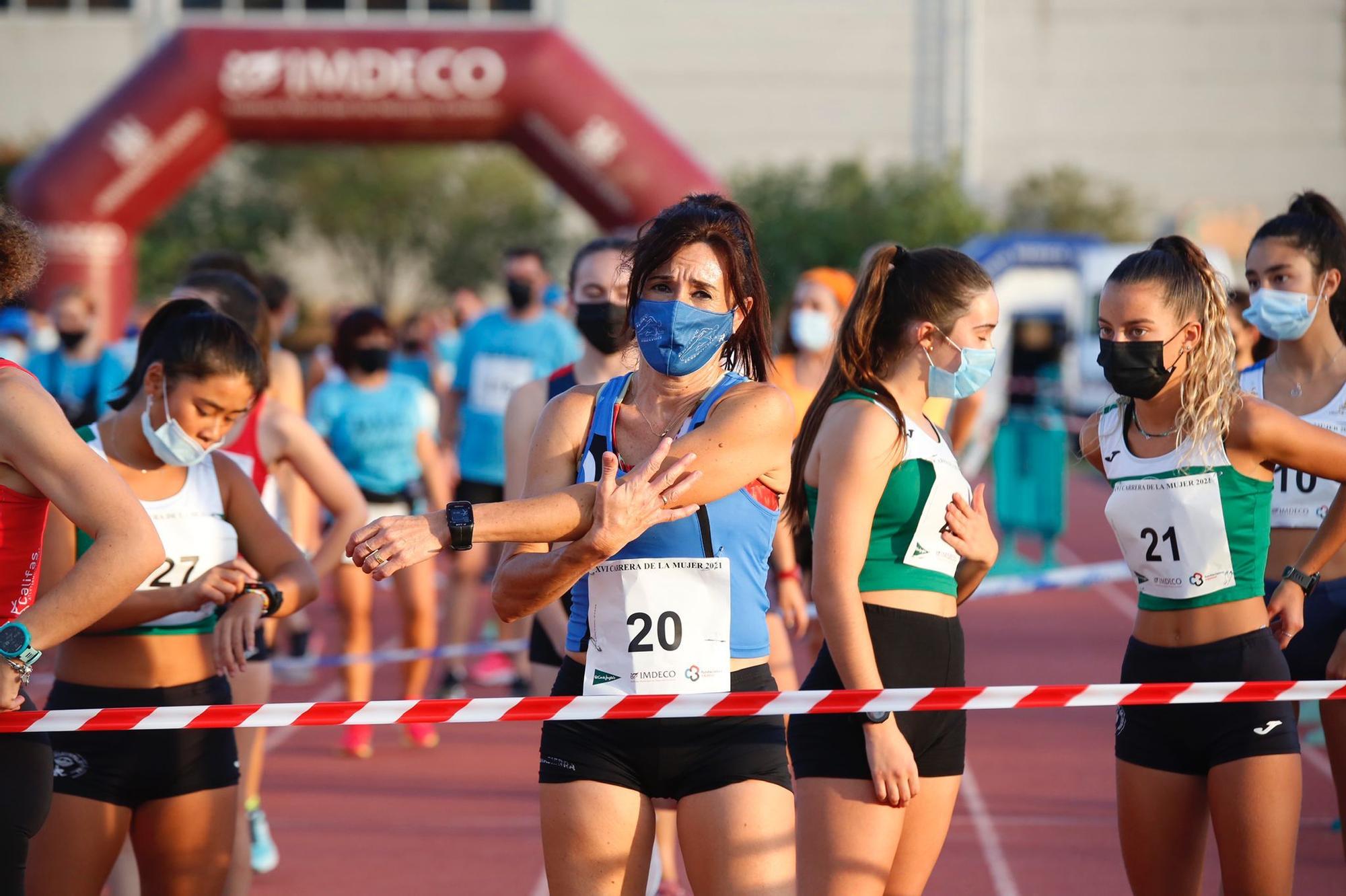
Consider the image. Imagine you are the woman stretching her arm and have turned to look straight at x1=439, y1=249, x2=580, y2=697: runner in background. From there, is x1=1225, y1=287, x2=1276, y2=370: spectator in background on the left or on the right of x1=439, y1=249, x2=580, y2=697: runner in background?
right

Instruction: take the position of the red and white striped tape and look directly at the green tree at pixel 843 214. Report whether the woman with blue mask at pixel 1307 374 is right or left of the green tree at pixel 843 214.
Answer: right

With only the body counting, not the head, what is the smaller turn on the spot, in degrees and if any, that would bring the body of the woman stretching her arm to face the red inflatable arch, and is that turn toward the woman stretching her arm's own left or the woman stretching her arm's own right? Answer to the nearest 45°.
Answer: approximately 180°

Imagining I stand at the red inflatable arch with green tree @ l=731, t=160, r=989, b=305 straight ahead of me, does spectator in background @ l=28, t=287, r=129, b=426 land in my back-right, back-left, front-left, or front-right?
back-right

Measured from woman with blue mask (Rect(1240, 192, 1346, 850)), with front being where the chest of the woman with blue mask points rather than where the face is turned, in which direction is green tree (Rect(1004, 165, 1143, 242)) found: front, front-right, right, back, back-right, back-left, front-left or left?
back-right

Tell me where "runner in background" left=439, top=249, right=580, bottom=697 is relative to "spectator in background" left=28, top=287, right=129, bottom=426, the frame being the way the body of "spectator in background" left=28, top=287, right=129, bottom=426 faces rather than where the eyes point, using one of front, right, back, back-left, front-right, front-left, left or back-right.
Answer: front-left

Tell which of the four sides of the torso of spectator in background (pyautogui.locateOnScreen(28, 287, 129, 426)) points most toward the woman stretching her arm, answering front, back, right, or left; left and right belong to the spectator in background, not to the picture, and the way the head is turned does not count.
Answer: front

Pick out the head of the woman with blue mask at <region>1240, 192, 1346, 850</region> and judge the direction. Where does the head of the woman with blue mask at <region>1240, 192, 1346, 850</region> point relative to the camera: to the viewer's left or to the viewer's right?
to the viewer's left

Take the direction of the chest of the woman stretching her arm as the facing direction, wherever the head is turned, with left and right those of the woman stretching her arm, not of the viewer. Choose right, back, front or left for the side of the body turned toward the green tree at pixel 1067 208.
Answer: back

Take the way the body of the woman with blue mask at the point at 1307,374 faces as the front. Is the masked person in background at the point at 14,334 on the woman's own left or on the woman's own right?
on the woman's own right

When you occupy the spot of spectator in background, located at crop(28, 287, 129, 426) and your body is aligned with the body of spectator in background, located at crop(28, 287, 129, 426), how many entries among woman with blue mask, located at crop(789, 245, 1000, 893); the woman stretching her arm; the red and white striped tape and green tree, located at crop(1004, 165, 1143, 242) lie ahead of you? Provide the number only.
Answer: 3

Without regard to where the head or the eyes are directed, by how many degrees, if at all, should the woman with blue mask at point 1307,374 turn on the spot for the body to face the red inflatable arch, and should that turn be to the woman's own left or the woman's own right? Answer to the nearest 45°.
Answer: approximately 90° to the woman's own right

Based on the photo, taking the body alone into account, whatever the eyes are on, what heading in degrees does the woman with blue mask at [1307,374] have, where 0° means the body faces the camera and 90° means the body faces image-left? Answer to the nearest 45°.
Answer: approximately 45°

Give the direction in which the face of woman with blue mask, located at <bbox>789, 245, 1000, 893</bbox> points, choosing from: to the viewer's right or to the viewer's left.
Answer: to the viewer's right
